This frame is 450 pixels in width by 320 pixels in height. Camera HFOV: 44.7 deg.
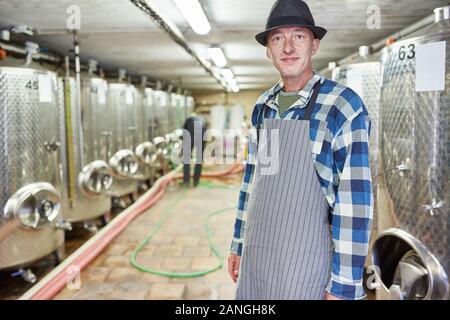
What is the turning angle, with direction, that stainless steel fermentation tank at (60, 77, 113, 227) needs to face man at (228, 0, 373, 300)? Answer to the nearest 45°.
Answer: approximately 45° to its right

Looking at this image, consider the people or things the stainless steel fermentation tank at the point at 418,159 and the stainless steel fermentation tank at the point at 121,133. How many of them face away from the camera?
0

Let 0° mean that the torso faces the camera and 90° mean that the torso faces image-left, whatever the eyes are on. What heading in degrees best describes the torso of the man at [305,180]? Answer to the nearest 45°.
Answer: approximately 45°

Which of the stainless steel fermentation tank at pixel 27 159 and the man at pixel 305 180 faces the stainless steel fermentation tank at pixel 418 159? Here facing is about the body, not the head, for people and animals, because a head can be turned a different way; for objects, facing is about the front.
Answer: the stainless steel fermentation tank at pixel 27 159

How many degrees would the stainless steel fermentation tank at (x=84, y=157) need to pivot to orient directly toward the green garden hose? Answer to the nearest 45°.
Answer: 0° — it already faces it

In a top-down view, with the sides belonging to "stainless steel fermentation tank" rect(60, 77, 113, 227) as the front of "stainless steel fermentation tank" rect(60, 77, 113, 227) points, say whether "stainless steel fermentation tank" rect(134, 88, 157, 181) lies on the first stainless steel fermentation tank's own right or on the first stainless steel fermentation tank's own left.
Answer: on the first stainless steel fermentation tank's own left

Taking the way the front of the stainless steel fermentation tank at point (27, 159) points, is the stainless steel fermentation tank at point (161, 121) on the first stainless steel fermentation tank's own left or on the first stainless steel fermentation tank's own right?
on the first stainless steel fermentation tank's own left

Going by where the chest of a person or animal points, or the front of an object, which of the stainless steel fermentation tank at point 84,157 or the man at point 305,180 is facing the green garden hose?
the stainless steel fermentation tank

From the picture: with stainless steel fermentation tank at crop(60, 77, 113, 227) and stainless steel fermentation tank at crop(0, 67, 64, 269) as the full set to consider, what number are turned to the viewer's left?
0
